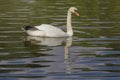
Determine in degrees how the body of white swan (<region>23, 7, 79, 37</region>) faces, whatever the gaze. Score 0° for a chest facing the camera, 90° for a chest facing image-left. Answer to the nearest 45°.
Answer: approximately 270°
